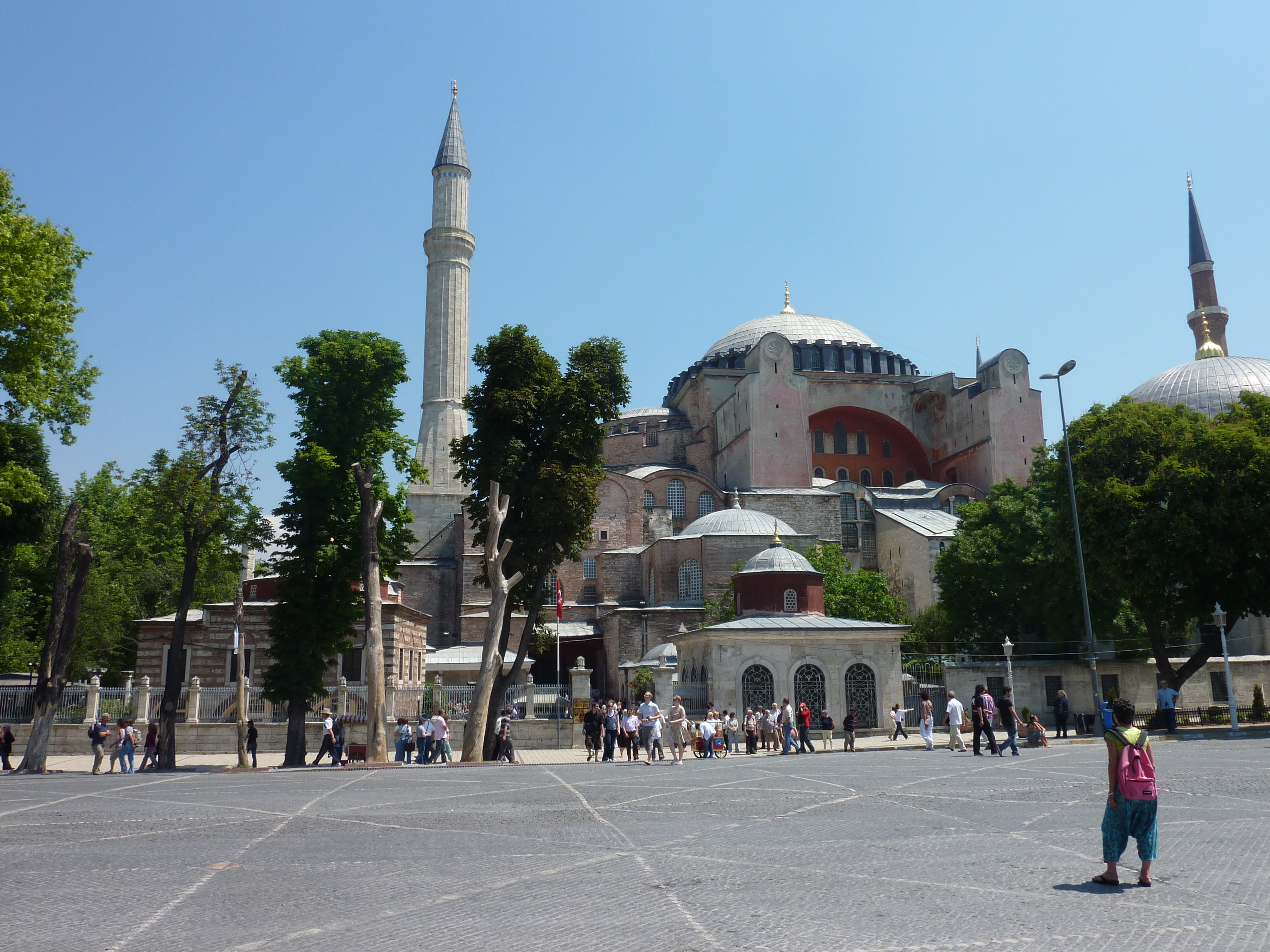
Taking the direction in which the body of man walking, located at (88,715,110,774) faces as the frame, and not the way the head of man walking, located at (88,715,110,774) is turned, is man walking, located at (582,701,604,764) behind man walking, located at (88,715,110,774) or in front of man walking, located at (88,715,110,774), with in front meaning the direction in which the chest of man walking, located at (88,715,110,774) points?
in front

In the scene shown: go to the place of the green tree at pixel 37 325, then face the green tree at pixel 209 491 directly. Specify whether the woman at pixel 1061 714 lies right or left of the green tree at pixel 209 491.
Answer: right

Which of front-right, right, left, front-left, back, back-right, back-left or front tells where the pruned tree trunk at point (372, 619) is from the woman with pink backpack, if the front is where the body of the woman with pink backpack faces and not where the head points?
front

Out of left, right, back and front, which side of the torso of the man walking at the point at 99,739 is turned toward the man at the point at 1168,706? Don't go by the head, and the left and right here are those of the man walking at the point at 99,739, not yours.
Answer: front

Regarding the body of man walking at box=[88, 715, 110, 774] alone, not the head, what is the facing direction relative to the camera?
to the viewer's right

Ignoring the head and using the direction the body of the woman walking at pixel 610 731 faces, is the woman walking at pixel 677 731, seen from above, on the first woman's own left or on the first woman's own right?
on the first woman's own left

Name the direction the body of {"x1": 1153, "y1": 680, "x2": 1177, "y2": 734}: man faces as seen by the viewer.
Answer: toward the camera

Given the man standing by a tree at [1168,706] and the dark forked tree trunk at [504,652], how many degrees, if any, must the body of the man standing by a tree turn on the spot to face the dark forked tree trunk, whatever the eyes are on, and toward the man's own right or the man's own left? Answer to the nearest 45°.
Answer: approximately 45° to the man's own right

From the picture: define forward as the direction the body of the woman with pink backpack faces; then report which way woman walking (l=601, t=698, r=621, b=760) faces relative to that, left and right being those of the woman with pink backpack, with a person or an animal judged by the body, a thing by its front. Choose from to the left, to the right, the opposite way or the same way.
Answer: the opposite way

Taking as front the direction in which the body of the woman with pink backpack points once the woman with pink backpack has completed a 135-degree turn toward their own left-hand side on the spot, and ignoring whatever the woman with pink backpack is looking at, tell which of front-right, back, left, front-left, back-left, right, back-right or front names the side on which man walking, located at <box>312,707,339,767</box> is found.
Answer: back-right

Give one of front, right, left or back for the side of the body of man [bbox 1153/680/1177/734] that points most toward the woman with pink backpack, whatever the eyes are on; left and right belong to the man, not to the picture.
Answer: front

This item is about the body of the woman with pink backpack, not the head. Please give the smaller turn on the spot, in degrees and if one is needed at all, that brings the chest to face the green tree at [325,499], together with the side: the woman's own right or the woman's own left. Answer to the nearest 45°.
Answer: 0° — they already face it

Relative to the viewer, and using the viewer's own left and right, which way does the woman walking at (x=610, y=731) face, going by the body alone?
facing the viewer

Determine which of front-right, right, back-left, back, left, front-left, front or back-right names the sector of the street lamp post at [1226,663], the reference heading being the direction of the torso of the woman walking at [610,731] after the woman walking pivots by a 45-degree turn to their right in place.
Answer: back-left
